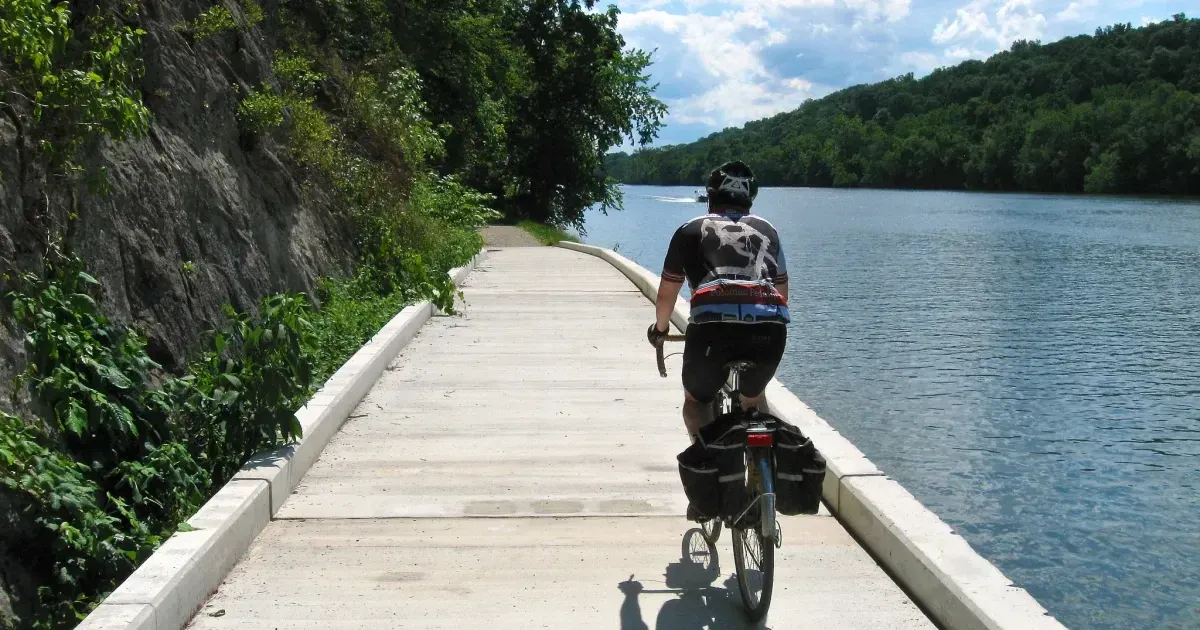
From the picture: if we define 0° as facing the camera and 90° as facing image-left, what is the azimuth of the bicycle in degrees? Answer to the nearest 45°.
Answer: approximately 180°

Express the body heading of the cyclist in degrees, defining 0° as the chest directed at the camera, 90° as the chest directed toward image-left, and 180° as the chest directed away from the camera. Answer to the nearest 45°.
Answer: approximately 180°

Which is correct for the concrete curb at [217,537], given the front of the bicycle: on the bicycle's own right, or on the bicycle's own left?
on the bicycle's own left

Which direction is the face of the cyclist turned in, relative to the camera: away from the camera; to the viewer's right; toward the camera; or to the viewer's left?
away from the camera
